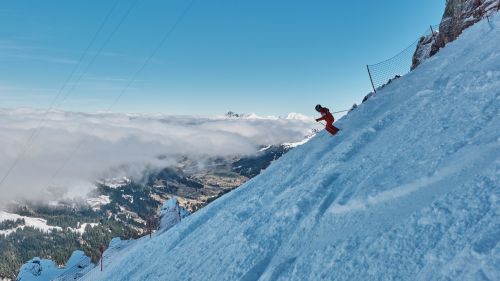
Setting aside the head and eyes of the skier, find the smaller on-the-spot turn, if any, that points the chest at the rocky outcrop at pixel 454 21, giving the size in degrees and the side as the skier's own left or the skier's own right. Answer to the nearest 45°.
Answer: approximately 135° to the skier's own right

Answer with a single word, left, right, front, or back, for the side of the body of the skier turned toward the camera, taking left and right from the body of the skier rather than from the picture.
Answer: left
